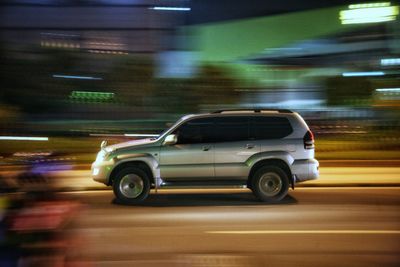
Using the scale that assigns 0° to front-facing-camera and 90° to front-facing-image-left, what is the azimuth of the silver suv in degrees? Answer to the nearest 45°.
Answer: approximately 90°

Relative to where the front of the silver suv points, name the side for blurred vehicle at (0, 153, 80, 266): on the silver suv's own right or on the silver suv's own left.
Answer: on the silver suv's own left
